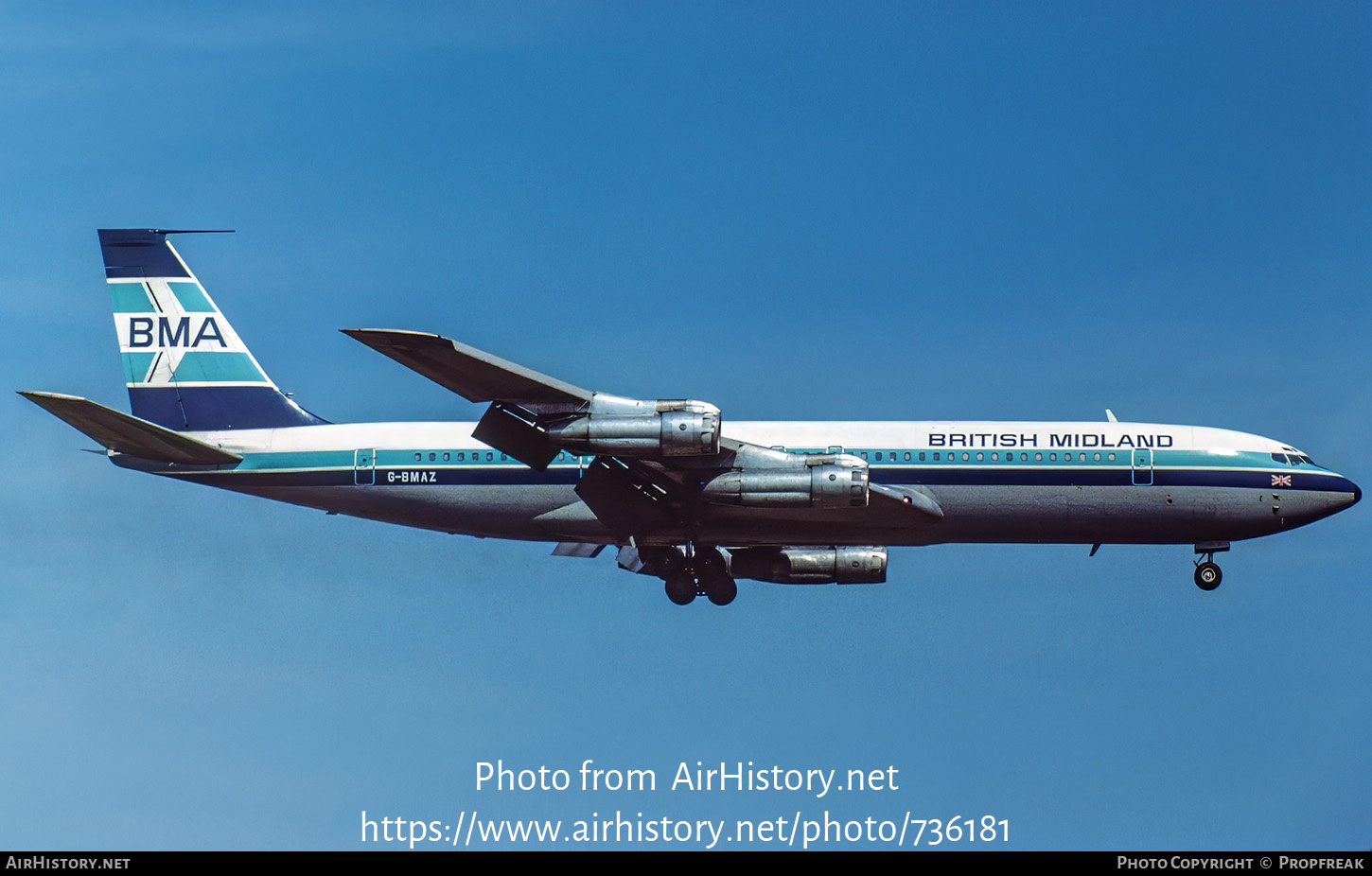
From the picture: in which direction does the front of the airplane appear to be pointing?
to the viewer's right
